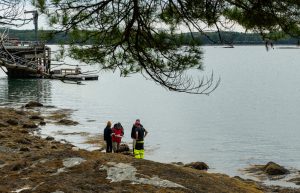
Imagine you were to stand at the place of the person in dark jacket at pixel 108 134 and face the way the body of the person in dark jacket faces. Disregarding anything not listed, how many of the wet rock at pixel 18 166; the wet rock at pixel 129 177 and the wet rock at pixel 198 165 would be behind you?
1

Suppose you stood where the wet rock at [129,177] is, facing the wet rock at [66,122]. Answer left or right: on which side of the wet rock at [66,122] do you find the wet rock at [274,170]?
right

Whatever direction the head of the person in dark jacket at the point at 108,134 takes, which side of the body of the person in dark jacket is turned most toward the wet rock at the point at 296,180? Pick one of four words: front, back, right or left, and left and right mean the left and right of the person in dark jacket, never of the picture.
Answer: right

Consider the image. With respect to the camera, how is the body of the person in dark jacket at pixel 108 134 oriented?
away from the camera

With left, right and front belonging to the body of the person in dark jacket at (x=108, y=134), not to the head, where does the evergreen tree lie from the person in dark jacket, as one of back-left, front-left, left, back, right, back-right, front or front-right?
back

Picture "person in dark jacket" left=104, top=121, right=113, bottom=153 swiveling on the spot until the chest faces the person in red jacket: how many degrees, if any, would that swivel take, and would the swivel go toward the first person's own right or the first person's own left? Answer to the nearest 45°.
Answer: approximately 45° to the first person's own right

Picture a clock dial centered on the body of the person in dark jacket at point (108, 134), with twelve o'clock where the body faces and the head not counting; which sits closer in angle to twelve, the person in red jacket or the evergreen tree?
the person in red jacket

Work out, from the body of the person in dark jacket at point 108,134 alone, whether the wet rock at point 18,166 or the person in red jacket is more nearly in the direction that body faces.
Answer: the person in red jacket

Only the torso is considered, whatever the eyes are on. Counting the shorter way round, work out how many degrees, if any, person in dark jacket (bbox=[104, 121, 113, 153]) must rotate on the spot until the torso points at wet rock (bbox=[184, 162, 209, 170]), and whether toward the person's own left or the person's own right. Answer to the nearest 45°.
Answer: approximately 45° to the person's own right

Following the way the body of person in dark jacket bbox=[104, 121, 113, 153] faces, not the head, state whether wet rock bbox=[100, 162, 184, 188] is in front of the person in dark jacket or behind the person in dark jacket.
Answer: behind
